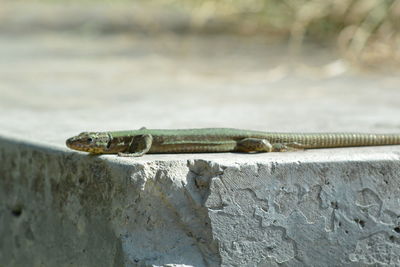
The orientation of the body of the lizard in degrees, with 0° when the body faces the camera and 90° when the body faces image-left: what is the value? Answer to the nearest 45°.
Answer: approximately 90°
